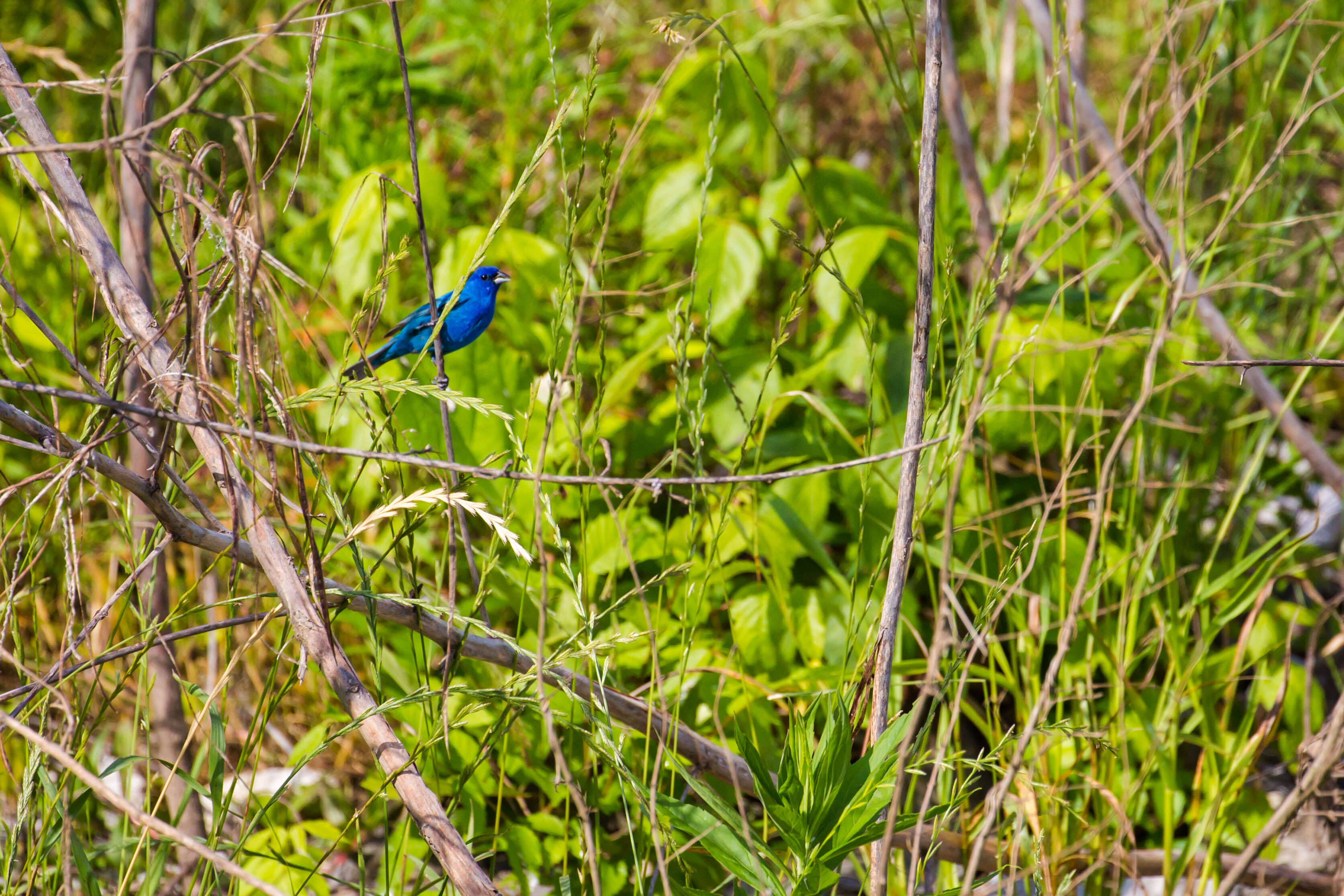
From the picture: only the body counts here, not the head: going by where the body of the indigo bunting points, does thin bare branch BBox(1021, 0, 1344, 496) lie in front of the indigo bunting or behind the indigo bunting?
in front

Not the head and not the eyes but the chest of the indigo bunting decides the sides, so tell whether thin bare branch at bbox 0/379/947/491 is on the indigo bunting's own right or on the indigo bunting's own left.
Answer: on the indigo bunting's own right

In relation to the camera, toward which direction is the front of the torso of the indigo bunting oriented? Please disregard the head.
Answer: to the viewer's right

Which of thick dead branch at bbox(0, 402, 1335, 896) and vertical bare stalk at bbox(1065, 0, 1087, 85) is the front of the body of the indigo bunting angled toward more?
the vertical bare stalk

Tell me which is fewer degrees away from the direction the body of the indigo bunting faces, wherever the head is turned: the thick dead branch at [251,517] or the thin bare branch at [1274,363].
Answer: the thin bare branch

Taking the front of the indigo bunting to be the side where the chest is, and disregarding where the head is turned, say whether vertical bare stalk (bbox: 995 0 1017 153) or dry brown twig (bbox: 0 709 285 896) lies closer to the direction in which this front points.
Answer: the vertical bare stalk
